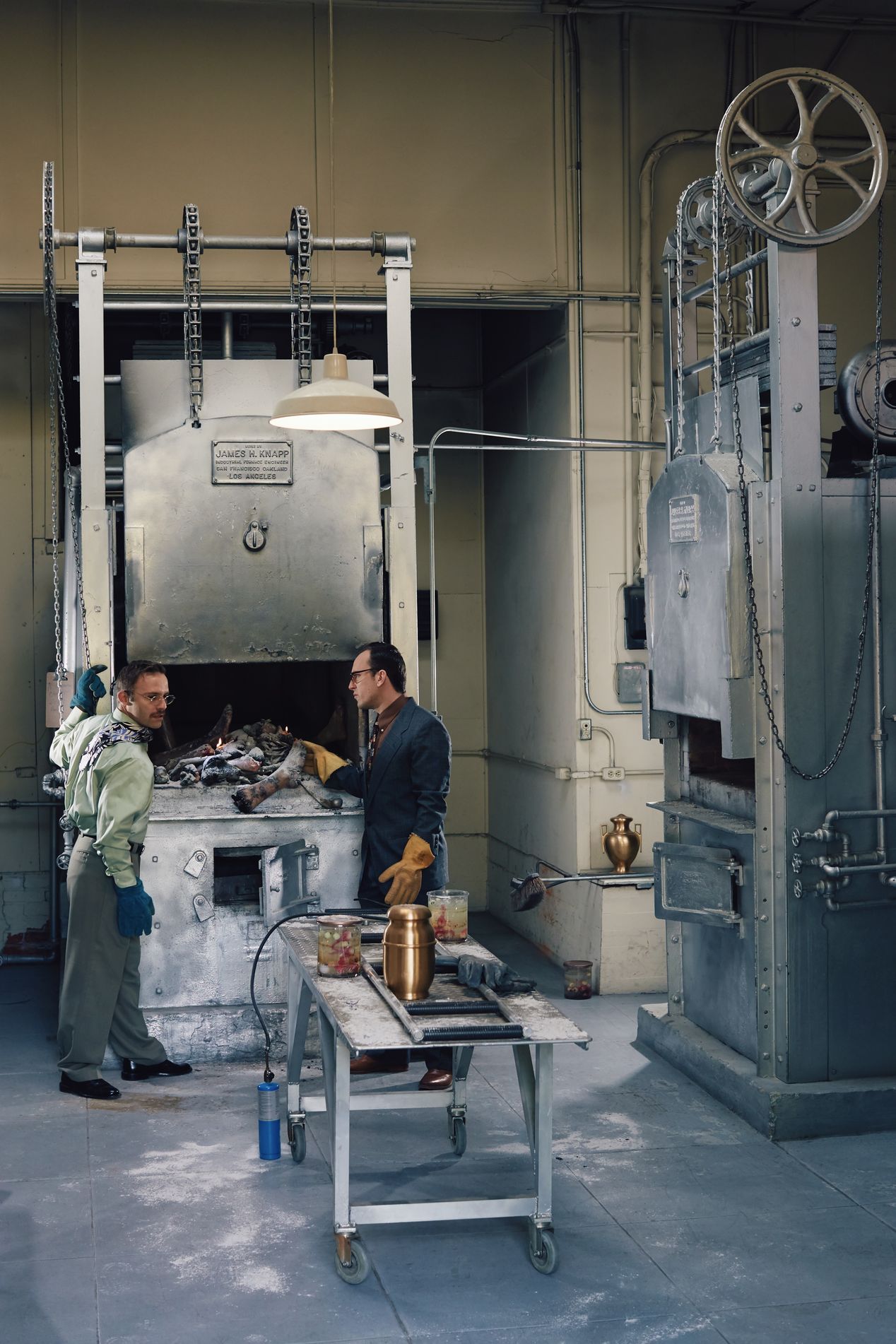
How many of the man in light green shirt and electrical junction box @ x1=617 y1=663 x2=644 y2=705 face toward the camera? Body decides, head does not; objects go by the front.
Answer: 1

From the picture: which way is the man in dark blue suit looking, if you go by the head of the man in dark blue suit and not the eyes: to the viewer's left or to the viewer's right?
to the viewer's left

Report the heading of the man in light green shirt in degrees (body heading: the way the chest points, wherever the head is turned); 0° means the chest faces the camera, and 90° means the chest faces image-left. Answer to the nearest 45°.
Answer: approximately 270°
